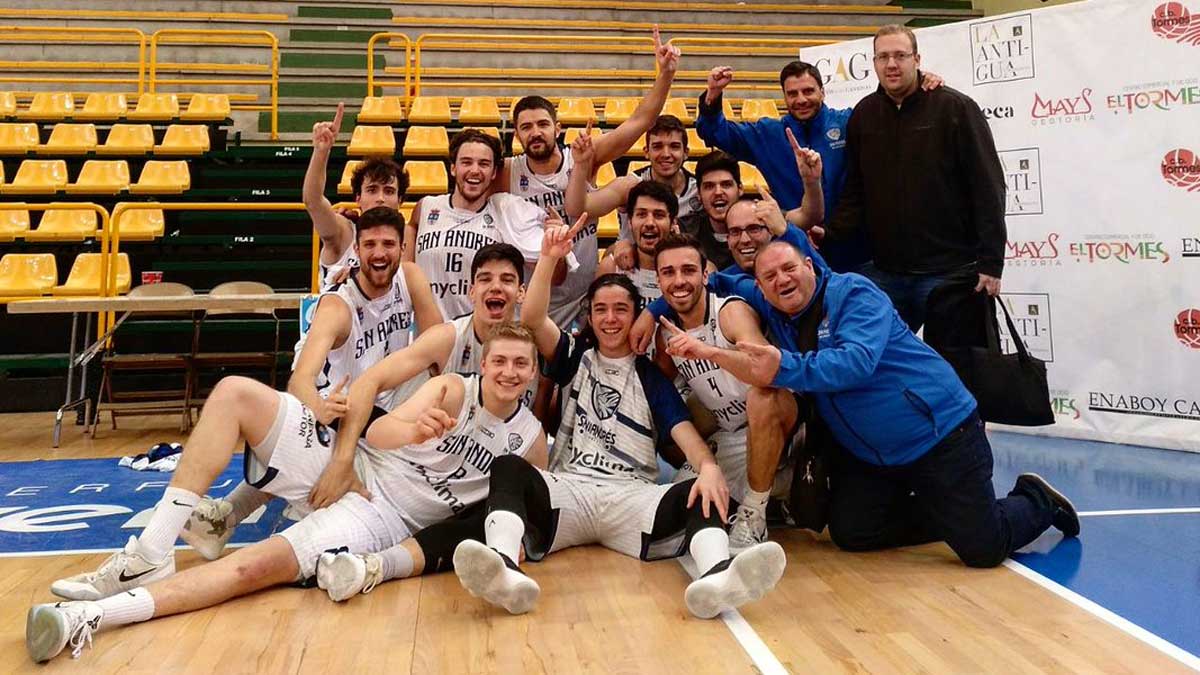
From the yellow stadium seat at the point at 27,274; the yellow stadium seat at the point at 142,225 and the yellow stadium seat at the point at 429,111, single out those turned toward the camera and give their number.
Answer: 3

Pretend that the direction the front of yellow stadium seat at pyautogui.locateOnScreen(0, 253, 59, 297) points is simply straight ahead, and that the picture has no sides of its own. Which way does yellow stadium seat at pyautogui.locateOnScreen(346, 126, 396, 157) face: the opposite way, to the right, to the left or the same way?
the same way

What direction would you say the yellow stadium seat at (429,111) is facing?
toward the camera

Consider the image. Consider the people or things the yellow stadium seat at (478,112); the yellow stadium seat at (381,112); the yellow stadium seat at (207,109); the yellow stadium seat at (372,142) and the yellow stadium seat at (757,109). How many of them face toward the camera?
5

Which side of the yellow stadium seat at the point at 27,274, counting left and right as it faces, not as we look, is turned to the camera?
front

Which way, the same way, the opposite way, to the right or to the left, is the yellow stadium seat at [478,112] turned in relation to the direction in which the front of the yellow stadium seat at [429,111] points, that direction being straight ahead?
the same way

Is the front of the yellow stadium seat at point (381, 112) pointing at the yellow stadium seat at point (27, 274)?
no

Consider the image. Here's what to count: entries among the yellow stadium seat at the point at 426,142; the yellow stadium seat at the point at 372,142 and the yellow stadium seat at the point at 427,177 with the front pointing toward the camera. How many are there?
3

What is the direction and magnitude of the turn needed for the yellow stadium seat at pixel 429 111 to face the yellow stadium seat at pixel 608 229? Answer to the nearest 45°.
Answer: approximately 45° to its left

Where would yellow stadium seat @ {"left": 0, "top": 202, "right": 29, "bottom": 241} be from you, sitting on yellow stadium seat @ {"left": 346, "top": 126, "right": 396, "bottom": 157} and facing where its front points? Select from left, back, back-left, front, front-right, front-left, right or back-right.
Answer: right

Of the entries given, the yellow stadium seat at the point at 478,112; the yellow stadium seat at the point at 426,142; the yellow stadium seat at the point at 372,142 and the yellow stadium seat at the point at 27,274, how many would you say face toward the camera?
4

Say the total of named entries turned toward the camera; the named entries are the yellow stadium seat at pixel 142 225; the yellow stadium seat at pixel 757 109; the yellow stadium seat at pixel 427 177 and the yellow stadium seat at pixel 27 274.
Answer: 4

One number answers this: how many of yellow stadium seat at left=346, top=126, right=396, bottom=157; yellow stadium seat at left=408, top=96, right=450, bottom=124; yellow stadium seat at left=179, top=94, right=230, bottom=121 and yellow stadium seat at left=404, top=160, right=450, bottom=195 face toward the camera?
4

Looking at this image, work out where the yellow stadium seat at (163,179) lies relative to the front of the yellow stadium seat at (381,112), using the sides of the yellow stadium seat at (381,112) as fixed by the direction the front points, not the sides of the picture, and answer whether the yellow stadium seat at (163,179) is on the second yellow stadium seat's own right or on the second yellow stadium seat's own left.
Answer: on the second yellow stadium seat's own right

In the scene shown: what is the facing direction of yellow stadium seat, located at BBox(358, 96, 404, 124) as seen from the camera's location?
facing the viewer

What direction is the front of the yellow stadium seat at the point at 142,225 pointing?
toward the camera
